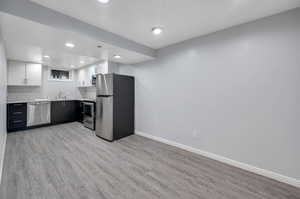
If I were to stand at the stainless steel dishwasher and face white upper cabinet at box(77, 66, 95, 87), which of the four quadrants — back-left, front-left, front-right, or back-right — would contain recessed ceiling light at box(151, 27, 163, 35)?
front-right

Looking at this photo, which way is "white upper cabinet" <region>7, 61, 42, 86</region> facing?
toward the camera

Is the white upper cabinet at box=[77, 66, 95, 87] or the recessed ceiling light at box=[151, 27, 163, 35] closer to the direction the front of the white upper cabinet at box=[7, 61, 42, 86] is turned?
the recessed ceiling light

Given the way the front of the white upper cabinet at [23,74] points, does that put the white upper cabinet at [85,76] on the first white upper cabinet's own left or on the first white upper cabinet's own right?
on the first white upper cabinet's own left

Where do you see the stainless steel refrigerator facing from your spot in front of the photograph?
facing the viewer and to the left of the viewer

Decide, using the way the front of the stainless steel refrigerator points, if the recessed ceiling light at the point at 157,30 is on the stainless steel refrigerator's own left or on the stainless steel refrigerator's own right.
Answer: on the stainless steel refrigerator's own left

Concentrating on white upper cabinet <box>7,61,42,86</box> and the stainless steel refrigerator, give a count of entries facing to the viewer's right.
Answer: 0

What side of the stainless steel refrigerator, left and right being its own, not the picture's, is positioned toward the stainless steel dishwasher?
right

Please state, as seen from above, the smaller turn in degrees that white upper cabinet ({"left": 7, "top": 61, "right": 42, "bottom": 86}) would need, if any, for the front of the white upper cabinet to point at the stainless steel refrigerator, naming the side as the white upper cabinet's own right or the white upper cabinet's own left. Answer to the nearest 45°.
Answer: approximately 45° to the white upper cabinet's own left

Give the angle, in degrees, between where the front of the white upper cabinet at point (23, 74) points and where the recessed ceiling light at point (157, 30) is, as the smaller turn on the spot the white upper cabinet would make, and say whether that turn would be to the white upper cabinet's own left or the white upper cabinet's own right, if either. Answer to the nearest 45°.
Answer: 0° — it already faces it

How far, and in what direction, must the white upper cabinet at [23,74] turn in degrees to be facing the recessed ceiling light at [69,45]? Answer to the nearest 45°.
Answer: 0° — it already faces it
